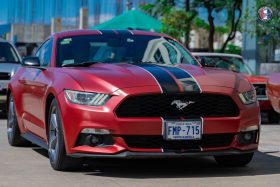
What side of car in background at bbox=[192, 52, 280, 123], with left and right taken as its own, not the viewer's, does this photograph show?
front

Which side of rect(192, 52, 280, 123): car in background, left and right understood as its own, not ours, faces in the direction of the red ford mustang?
front

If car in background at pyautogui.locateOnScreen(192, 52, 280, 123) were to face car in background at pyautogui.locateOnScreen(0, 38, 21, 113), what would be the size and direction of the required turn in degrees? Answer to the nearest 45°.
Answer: approximately 90° to its right

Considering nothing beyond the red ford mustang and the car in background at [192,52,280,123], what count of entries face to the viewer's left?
0

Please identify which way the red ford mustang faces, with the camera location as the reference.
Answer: facing the viewer and to the right of the viewer

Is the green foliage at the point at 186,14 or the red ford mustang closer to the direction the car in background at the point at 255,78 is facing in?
the red ford mustang

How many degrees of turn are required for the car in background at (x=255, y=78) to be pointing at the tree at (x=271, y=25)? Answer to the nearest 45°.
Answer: approximately 180°

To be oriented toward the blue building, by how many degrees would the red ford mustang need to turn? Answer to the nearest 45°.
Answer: approximately 135° to its left

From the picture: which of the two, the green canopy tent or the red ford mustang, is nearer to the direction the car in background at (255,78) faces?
the red ford mustang

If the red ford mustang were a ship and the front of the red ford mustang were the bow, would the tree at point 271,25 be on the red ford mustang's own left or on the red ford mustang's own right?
on the red ford mustang's own left
